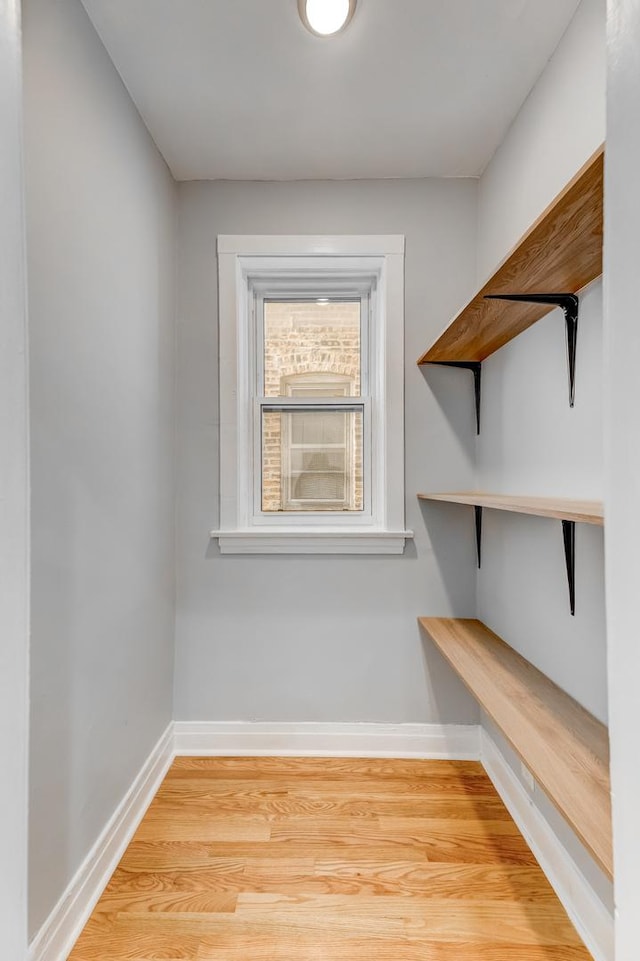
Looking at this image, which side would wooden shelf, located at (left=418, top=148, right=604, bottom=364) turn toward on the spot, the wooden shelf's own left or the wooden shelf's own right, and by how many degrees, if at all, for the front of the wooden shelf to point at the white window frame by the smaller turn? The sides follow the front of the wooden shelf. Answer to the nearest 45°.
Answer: approximately 45° to the wooden shelf's own right

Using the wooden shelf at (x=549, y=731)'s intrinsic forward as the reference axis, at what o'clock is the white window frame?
The white window frame is roughly at 1 o'clock from the wooden shelf.

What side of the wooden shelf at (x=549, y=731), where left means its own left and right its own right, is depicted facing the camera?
left

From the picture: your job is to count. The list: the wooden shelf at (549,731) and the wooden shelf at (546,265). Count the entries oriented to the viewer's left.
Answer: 2

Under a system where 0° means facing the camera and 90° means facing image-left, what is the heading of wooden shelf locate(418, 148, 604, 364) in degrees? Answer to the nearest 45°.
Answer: approximately 90°
